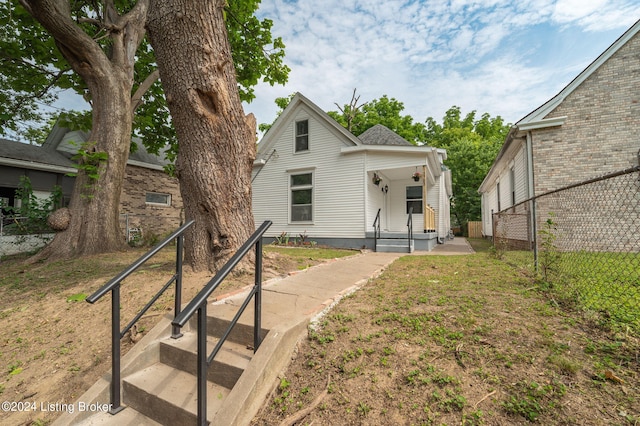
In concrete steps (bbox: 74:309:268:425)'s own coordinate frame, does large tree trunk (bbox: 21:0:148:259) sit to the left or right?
on its right

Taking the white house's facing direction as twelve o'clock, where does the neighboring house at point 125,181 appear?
The neighboring house is roughly at 3 o'clock from the white house.

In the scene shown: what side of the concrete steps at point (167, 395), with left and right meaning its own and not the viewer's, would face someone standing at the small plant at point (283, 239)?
back

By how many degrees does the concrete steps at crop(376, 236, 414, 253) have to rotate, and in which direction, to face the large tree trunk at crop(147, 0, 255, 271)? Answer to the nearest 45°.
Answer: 0° — it already faces it

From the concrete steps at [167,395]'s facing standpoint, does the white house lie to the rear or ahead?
to the rear

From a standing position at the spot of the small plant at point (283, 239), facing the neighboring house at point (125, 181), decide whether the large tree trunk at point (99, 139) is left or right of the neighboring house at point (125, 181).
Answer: left

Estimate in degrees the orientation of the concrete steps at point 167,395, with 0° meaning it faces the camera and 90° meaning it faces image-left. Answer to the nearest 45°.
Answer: approximately 45°
